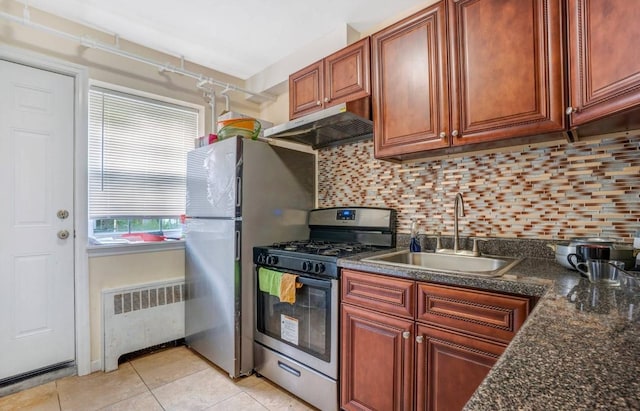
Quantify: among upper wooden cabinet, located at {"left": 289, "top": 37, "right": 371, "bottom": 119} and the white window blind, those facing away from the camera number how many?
0

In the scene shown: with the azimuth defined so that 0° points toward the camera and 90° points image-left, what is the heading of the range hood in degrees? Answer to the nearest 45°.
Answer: approximately 45°

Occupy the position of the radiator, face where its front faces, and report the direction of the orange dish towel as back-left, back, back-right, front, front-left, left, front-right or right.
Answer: front

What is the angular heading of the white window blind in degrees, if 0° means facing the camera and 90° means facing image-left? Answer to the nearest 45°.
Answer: approximately 315°

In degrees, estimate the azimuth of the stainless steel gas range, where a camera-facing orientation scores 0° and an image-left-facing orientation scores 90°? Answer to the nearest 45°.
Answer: approximately 45°

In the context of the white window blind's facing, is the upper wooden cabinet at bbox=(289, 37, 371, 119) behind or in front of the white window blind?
in front

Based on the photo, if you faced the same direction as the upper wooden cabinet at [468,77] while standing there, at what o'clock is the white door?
The white door is roughly at 1 o'clock from the upper wooden cabinet.

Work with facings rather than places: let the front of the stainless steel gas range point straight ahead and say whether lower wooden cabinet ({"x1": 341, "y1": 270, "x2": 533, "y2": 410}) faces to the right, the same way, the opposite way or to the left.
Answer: the same way

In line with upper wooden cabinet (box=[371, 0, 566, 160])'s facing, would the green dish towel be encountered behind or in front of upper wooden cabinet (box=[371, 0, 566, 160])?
in front

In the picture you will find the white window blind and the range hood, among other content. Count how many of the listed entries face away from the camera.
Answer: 0

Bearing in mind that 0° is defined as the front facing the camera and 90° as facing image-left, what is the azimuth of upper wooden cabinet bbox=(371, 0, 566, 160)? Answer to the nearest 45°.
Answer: approximately 45°

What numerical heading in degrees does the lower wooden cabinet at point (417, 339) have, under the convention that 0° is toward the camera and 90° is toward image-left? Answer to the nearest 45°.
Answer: approximately 45°

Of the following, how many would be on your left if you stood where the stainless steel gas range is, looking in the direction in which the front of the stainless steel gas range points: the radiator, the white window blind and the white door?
0

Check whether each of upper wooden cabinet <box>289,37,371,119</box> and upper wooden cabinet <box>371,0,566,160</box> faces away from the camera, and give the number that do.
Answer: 0
